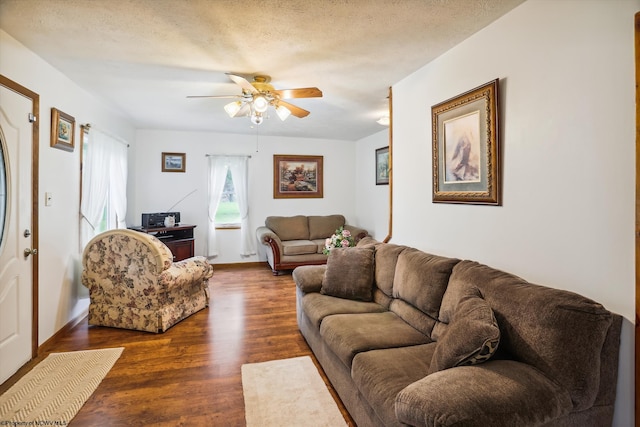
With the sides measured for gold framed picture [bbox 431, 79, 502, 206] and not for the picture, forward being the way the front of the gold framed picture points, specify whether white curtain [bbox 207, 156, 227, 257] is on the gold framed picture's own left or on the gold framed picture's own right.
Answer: on the gold framed picture's own right

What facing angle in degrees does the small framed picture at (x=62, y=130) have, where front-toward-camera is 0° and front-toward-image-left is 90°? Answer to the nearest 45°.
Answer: approximately 315°

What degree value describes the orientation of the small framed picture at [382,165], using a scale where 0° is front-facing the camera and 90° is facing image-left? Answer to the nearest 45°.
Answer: approximately 45°

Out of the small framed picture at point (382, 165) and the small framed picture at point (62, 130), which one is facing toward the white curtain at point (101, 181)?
the small framed picture at point (382, 165)

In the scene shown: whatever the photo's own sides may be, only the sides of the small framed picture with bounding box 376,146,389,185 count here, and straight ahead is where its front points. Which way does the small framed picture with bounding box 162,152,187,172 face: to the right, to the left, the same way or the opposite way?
to the left

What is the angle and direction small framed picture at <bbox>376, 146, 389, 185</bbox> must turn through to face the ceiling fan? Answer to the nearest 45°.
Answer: approximately 45° to its left

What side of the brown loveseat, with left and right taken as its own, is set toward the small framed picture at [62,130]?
right

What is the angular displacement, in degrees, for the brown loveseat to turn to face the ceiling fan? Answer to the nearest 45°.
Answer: approximately 45° to its right
